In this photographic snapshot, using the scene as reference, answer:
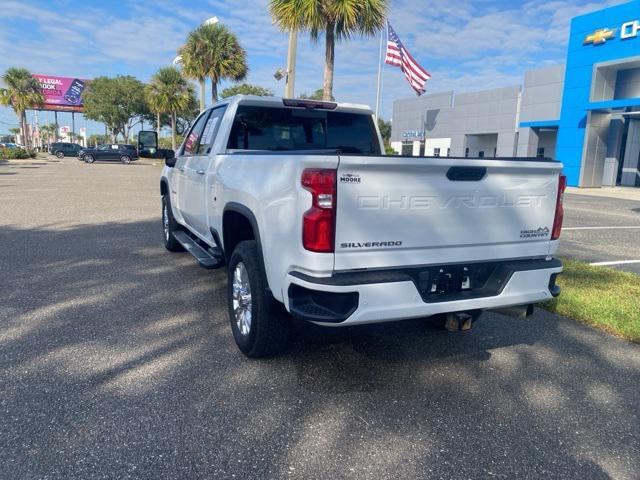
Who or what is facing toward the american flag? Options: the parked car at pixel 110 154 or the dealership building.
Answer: the dealership building

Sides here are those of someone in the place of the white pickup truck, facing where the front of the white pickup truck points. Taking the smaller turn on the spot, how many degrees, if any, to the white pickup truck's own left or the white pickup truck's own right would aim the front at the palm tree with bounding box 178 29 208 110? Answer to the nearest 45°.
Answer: approximately 45° to the white pickup truck's own right

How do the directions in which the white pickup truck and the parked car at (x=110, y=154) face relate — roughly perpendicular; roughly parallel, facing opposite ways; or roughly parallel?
roughly perpendicular

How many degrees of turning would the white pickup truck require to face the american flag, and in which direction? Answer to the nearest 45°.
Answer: approximately 45° to its right

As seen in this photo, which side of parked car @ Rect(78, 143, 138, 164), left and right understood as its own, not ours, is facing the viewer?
left

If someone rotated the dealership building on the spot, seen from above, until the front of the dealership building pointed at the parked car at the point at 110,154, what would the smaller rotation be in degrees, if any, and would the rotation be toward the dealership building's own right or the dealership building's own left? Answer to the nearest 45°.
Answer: approximately 45° to the dealership building's own right

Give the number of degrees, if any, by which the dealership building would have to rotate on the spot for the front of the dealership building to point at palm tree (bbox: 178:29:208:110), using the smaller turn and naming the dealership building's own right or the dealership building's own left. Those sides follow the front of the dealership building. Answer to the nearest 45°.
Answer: approximately 45° to the dealership building's own right

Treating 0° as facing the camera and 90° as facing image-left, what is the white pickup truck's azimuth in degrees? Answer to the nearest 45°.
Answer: approximately 135°
